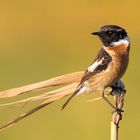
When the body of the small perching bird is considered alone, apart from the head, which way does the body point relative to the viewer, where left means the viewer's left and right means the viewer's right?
facing the viewer and to the right of the viewer
